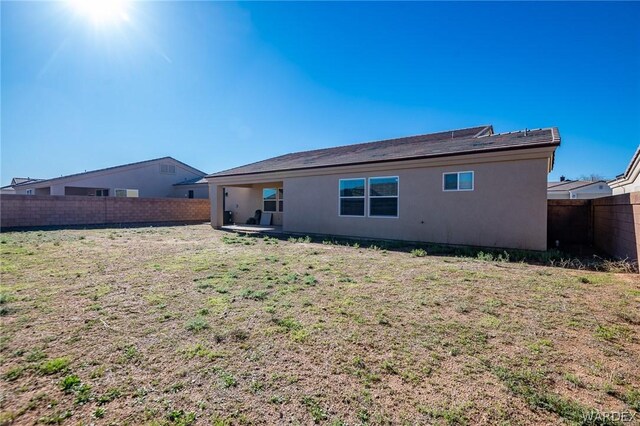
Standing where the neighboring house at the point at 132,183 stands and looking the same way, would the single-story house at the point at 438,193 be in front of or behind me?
behind

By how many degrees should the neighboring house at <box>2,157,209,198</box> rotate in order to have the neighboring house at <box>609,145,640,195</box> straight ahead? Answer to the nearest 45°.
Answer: approximately 135° to its right

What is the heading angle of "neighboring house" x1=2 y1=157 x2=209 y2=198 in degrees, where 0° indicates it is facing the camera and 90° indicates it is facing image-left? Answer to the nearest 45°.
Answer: approximately 180°

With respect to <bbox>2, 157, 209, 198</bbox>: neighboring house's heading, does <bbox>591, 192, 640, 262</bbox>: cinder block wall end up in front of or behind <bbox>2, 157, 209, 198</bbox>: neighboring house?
behind

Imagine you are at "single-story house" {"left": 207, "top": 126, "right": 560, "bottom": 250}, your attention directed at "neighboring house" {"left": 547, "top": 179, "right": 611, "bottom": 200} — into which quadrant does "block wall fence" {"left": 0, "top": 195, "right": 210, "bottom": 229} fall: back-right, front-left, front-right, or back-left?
back-left

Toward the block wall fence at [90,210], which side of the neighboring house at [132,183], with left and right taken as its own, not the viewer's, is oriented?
back

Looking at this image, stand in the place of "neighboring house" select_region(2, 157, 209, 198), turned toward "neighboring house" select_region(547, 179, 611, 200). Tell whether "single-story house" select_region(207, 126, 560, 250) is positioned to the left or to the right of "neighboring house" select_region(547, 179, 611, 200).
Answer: right
